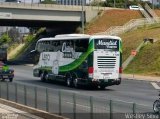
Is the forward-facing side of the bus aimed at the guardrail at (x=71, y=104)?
no

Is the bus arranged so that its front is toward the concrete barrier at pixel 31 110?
no
